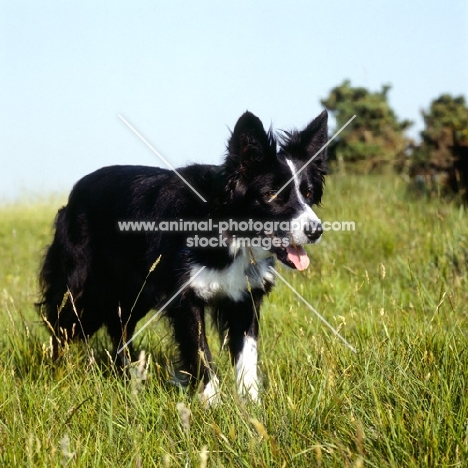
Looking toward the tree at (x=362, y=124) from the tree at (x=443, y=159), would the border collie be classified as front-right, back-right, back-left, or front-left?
back-left

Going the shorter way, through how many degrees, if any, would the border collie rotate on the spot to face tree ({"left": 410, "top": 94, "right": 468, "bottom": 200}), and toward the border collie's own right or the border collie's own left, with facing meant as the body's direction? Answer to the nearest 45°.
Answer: approximately 90° to the border collie's own left

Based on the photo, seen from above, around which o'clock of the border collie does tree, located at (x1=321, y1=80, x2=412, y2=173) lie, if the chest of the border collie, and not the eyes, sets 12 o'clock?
The tree is roughly at 8 o'clock from the border collie.

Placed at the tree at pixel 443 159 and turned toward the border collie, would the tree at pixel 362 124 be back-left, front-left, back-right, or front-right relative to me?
back-right
